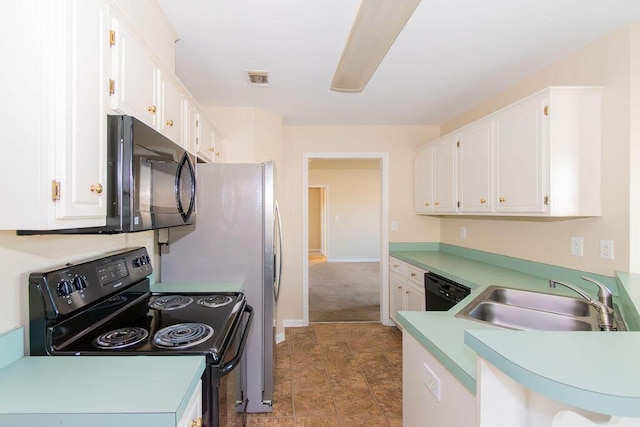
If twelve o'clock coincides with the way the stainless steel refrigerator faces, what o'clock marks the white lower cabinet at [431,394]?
The white lower cabinet is roughly at 2 o'clock from the stainless steel refrigerator.

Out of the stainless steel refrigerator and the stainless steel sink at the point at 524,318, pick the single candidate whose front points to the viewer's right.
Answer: the stainless steel refrigerator

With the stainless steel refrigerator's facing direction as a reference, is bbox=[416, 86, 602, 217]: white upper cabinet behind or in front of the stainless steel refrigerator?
in front

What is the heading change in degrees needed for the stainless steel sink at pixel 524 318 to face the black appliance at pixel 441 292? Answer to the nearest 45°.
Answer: approximately 90° to its right

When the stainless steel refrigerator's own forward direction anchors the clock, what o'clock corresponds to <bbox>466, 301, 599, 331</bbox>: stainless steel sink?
The stainless steel sink is roughly at 1 o'clock from the stainless steel refrigerator.

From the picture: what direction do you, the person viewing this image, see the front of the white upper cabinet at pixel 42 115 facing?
facing the viewer and to the right of the viewer

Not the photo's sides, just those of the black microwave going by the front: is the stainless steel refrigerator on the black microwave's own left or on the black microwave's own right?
on the black microwave's own left

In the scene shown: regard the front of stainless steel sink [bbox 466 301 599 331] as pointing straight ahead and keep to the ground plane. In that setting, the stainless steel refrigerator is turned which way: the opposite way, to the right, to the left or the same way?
the opposite way

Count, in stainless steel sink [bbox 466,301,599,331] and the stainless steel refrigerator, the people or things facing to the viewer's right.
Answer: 1

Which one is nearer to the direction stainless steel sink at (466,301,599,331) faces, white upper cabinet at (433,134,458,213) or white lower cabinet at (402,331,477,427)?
the white lower cabinet

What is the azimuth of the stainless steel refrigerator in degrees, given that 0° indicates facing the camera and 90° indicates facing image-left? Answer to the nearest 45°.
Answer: approximately 270°

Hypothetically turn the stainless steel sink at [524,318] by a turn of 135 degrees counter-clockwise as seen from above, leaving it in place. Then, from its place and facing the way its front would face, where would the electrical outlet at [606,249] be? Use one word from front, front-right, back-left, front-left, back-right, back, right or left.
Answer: front-left

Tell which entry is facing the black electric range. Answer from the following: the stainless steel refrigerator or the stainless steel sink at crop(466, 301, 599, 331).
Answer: the stainless steel sink
